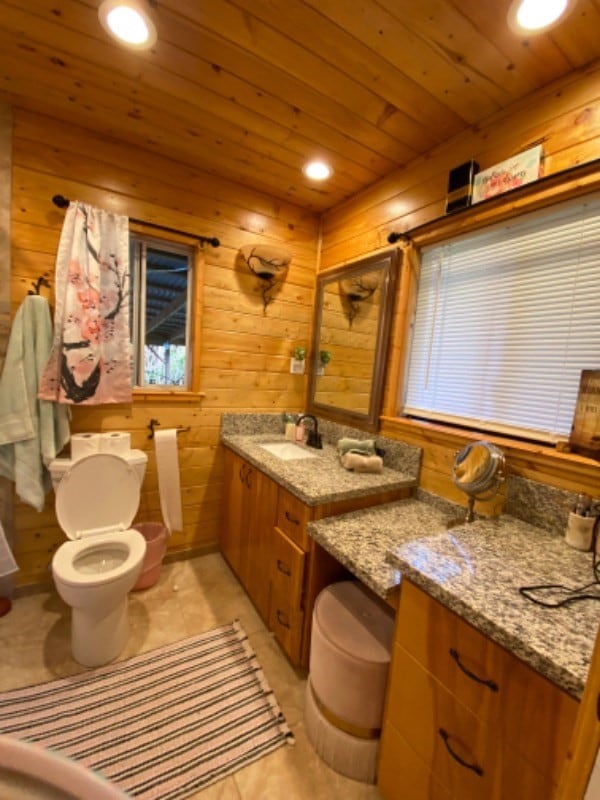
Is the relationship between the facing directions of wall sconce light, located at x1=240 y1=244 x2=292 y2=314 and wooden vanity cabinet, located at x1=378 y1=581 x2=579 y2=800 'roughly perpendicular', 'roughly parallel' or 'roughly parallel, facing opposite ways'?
roughly perpendicular

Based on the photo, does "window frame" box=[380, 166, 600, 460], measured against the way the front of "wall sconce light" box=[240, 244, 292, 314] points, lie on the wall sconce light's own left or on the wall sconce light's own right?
on the wall sconce light's own left

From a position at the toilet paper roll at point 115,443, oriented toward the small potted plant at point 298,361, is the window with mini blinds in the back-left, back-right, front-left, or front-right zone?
front-right

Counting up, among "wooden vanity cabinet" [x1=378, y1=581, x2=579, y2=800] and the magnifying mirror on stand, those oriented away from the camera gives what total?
0

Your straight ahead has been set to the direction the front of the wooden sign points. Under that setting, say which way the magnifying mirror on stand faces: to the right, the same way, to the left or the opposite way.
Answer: the same way

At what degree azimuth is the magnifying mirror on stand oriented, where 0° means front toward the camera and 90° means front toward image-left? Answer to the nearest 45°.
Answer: approximately 45°

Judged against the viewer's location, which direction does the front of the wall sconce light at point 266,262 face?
facing the viewer

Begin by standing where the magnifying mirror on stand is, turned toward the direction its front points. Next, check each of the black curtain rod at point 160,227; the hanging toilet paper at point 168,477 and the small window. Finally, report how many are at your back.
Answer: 0

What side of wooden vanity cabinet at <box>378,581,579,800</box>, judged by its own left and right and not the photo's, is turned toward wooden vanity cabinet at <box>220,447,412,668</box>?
right

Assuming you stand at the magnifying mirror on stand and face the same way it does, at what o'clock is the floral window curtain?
The floral window curtain is roughly at 1 o'clock from the magnifying mirror on stand.

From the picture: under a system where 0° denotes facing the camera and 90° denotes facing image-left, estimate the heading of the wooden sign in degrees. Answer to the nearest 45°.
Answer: approximately 45°

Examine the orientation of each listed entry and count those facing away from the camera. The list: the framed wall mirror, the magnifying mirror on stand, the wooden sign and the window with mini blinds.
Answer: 0

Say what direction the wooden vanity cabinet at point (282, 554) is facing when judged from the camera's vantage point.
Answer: facing the viewer and to the left of the viewer
